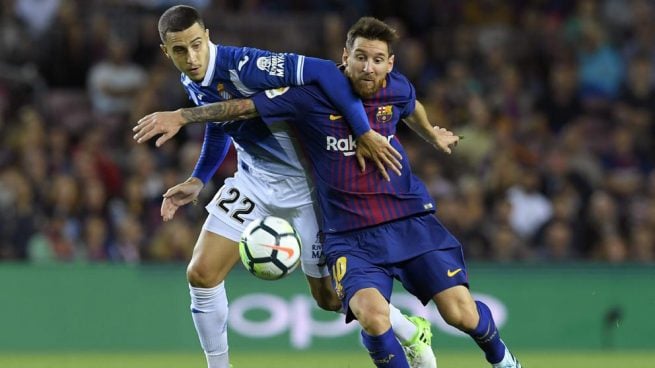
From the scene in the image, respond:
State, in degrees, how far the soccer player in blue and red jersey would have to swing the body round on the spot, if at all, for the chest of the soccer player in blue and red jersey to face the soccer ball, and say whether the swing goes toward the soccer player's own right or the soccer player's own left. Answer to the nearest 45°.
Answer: approximately 90° to the soccer player's own right

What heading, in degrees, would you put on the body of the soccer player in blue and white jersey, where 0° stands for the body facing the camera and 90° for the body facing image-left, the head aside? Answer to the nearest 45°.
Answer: approximately 45°

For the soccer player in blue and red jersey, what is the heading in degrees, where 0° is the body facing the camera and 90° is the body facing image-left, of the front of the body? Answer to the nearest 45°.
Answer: approximately 0°
